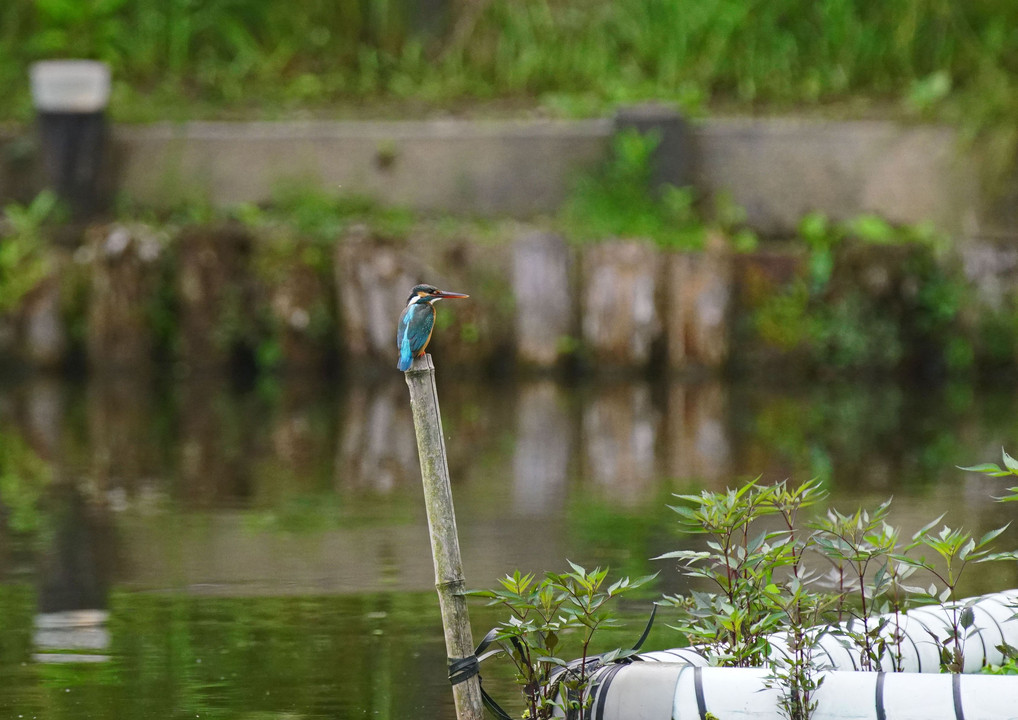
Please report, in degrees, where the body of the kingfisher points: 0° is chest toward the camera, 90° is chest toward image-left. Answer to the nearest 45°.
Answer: approximately 225°

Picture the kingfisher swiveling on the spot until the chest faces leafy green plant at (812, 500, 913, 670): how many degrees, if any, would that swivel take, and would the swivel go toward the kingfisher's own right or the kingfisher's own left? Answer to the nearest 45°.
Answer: approximately 45° to the kingfisher's own right

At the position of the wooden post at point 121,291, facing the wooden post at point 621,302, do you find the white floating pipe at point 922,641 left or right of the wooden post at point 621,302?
right

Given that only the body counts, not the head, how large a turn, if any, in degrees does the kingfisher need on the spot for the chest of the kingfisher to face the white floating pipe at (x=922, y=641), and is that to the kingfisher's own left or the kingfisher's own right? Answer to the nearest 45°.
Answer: approximately 45° to the kingfisher's own right

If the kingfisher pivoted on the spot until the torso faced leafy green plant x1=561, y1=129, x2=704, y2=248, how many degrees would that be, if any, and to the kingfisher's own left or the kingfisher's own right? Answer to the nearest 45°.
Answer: approximately 45° to the kingfisher's own left

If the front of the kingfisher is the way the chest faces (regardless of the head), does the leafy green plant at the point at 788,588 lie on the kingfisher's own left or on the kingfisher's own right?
on the kingfisher's own right

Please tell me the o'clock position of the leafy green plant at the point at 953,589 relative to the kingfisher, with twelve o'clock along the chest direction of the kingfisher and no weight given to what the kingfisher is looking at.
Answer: The leafy green plant is roughly at 2 o'clock from the kingfisher.

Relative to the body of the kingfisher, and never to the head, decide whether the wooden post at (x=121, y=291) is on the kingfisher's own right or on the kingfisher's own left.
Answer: on the kingfisher's own left
